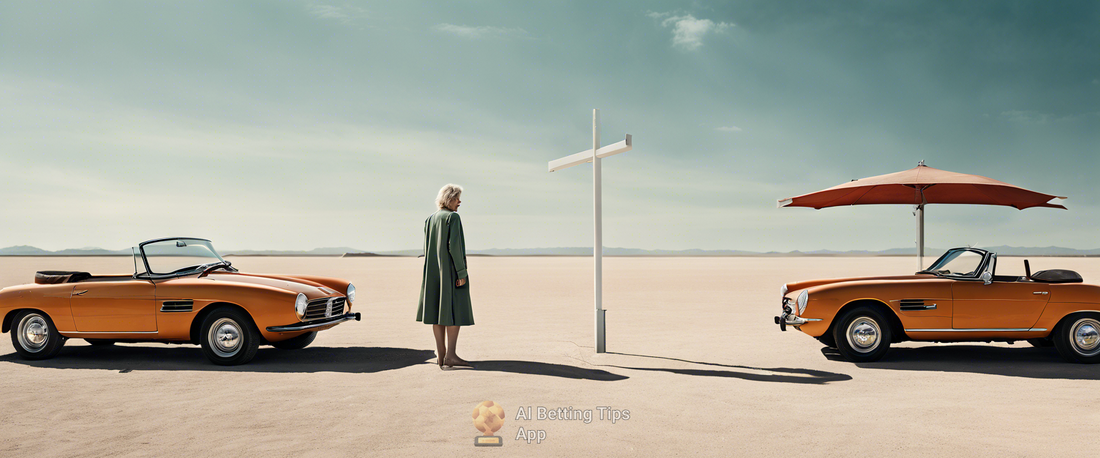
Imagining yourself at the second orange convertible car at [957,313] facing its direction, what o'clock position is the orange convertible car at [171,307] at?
The orange convertible car is roughly at 11 o'clock from the second orange convertible car.

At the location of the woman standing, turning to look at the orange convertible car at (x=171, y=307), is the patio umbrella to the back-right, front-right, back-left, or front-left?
back-right

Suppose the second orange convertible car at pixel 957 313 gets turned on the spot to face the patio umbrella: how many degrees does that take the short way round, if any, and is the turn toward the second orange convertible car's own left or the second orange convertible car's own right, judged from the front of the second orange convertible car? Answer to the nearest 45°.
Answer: approximately 90° to the second orange convertible car's own right

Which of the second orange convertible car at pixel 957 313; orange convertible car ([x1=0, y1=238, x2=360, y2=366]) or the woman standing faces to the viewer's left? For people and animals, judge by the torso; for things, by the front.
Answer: the second orange convertible car

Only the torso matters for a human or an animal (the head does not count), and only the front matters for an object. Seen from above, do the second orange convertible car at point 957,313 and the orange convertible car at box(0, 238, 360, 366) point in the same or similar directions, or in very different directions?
very different directions

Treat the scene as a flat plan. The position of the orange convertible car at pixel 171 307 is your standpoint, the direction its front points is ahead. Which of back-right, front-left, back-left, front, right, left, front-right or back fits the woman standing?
front

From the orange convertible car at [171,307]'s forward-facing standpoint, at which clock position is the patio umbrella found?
The patio umbrella is roughly at 11 o'clock from the orange convertible car.

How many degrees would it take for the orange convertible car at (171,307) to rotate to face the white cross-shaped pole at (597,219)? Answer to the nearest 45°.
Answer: approximately 45° to its left

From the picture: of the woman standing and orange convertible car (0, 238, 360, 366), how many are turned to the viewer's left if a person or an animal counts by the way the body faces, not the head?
0

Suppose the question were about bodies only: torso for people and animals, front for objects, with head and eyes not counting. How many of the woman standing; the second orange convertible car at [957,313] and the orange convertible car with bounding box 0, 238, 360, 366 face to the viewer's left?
1

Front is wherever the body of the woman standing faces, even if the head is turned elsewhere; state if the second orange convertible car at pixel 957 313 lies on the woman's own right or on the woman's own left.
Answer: on the woman's own right

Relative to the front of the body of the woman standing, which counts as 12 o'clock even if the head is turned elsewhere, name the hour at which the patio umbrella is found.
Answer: The patio umbrella is roughly at 1 o'clock from the woman standing.

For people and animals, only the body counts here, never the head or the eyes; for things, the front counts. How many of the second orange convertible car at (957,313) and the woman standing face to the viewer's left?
1

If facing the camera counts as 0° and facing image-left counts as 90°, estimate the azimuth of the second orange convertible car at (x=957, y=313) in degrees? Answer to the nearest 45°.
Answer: approximately 90°

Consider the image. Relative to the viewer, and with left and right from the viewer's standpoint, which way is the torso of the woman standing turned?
facing away from the viewer and to the right of the viewer

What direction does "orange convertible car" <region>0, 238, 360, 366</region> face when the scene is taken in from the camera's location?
facing the viewer and to the right of the viewer

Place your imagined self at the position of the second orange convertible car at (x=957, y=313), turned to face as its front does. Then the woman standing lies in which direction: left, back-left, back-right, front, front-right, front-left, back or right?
front-left
